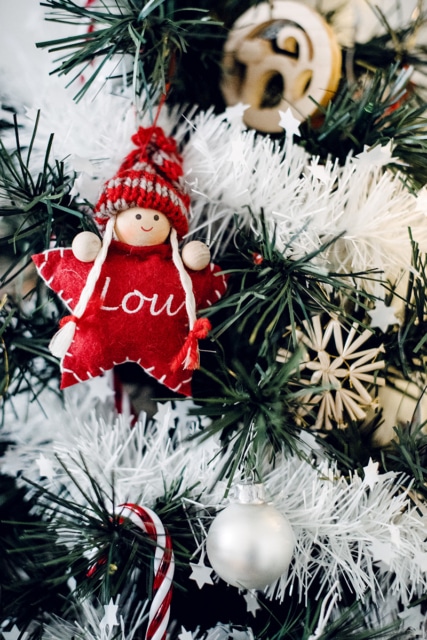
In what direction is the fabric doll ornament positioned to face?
toward the camera
